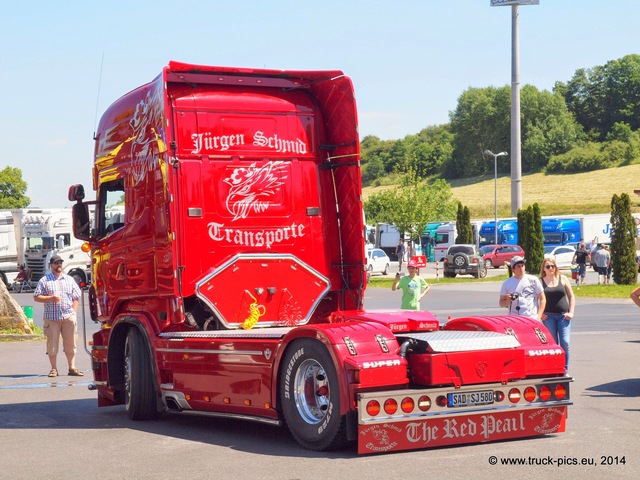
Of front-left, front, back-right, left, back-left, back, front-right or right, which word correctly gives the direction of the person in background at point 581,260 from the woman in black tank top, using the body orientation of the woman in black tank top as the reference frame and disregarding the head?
back

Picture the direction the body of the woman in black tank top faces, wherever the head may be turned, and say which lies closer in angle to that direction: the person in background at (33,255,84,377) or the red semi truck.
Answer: the red semi truck

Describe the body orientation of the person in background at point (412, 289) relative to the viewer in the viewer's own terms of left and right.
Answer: facing the viewer

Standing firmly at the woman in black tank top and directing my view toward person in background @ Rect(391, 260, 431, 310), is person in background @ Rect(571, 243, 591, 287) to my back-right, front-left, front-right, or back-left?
front-right

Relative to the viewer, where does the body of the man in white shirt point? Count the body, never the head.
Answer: toward the camera

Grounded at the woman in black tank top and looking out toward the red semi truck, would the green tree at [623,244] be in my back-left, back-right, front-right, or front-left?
back-right

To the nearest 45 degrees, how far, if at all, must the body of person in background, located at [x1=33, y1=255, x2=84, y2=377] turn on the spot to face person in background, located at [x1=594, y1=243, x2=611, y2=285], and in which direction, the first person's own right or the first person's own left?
approximately 135° to the first person's own left

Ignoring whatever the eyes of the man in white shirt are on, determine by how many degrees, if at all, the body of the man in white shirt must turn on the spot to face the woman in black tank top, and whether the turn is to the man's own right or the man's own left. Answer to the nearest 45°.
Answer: approximately 135° to the man's own left

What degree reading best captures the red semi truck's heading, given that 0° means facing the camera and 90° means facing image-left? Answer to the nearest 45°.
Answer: approximately 135°

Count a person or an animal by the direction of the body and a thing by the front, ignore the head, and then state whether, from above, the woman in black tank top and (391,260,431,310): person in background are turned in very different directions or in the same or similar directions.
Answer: same or similar directions

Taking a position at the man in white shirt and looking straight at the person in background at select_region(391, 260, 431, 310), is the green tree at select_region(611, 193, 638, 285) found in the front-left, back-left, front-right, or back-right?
front-right

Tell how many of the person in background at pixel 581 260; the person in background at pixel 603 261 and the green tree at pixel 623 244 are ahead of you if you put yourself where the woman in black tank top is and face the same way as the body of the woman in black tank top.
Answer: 0

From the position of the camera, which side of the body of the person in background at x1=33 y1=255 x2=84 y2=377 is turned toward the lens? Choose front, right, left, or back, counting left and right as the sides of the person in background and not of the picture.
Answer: front
